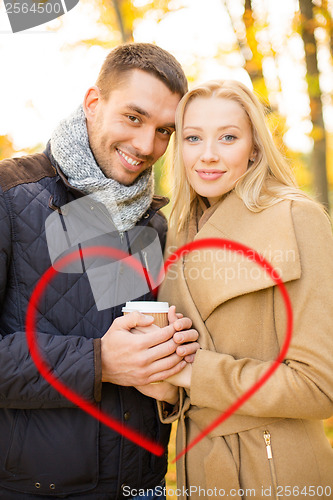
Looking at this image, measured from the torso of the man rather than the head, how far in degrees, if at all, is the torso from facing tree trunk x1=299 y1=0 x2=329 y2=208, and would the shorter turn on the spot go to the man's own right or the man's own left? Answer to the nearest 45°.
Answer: approximately 90° to the man's own left

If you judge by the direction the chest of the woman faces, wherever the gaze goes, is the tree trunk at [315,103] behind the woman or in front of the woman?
behind

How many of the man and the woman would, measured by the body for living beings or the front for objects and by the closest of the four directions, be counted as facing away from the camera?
0

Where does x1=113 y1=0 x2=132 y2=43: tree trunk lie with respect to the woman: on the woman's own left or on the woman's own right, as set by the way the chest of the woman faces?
on the woman's own right

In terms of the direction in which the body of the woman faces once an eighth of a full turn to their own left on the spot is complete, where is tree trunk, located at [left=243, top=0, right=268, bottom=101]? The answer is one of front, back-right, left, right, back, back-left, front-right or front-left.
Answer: back

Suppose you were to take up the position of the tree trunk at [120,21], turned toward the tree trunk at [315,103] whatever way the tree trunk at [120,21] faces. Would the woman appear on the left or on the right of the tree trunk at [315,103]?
right

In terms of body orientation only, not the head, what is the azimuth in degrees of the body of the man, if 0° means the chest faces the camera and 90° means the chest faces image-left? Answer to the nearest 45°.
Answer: approximately 315°

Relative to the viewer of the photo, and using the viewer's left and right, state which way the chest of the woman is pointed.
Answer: facing the viewer and to the left of the viewer

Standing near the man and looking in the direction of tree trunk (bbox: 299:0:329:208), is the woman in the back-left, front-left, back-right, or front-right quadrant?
front-right

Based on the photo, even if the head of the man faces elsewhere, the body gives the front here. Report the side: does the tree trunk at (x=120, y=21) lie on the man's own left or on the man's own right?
on the man's own left

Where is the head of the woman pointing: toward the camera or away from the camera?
toward the camera
